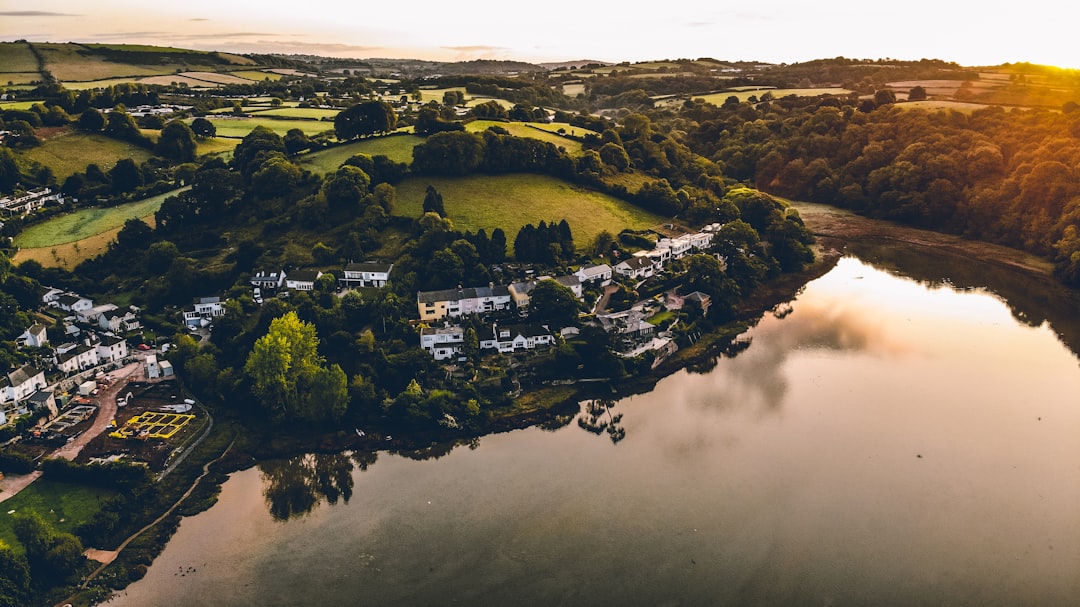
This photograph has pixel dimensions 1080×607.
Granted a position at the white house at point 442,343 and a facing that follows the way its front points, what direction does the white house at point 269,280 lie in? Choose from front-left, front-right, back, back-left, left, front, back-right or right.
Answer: back-right

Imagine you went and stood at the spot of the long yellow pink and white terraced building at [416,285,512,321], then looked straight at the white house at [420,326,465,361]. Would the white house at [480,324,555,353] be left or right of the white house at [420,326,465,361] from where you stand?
left

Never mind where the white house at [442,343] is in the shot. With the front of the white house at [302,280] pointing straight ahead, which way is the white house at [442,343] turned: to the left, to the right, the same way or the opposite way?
the same way

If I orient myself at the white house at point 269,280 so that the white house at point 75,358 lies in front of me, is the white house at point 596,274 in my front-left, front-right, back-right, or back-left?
back-left

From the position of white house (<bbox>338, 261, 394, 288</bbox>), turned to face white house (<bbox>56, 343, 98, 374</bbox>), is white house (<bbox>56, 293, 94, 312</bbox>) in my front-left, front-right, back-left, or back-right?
front-right

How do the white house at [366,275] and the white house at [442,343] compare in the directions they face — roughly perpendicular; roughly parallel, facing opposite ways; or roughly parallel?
roughly parallel

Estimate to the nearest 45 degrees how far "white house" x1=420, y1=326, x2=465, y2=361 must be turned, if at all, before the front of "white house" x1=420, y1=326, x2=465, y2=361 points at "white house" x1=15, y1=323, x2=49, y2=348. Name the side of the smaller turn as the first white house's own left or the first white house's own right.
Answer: approximately 90° to the first white house's own right

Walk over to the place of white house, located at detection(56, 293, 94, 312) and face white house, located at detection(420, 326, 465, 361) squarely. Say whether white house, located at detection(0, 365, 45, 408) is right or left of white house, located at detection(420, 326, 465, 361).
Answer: right

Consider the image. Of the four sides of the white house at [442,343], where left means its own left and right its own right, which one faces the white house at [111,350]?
right

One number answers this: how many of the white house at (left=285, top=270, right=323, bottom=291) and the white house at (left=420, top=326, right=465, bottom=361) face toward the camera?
2

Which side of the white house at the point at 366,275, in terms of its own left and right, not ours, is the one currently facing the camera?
front

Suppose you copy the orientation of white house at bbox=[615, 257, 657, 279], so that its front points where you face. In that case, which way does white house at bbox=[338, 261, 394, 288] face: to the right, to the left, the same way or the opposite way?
the same way

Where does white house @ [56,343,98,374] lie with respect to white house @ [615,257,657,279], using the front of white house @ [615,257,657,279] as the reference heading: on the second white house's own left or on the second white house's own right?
on the second white house's own right

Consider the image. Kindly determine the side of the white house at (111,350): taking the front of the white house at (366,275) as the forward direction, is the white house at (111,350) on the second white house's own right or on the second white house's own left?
on the second white house's own right

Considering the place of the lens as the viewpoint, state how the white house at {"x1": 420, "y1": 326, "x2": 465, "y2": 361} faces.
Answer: facing the viewer

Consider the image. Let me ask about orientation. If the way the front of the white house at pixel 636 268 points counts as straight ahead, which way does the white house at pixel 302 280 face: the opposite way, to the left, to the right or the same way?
the same way

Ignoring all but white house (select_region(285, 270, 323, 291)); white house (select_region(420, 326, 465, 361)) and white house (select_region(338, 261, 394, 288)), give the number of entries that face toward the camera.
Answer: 3

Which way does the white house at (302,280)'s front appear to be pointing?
toward the camera
